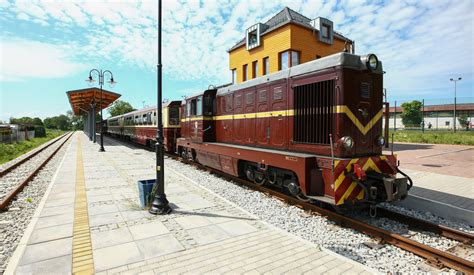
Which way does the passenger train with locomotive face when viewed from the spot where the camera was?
facing the viewer and to the right of the viewer

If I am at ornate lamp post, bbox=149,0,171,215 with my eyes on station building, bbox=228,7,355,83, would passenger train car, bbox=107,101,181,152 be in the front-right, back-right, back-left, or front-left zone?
front-left

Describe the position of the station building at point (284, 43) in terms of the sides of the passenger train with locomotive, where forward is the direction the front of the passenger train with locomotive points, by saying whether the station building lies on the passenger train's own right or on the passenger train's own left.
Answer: on the passenger train's own left

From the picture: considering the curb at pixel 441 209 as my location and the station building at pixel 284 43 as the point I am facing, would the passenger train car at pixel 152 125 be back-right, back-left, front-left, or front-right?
front-left

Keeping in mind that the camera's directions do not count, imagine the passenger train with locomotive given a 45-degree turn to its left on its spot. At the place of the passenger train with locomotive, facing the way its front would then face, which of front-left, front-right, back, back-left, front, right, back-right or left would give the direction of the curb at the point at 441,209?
front
